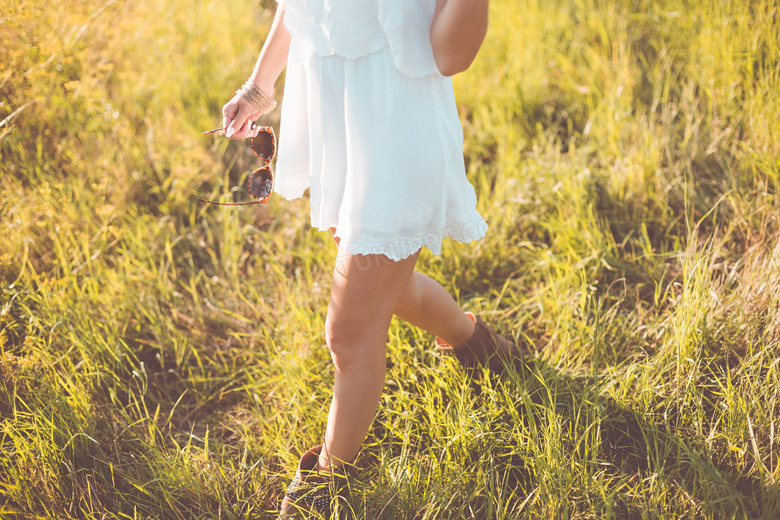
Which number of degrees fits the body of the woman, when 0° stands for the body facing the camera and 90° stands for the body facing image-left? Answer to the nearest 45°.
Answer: approximately 45°
